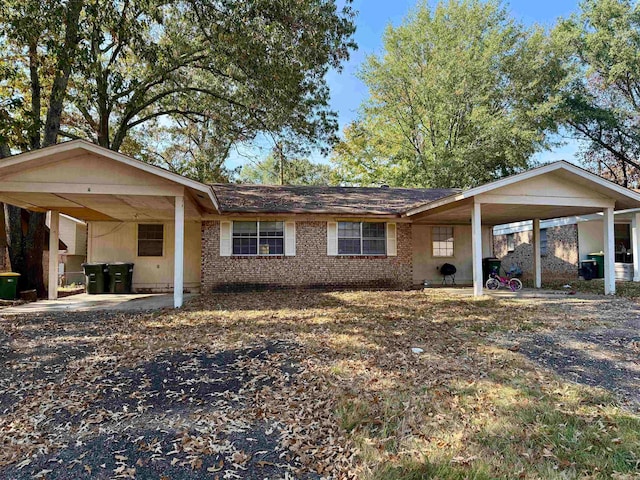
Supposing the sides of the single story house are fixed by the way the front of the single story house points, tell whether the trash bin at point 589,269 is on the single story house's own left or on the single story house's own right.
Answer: on the single story house's own left

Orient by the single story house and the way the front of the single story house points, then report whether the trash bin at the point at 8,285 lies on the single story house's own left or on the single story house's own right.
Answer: on the single story house's own right

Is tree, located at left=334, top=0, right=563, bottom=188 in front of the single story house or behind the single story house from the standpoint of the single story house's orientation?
behind

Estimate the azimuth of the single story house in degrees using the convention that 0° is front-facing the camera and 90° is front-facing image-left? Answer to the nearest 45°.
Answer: approximately 0°

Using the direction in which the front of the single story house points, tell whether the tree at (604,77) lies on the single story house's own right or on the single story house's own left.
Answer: on the single story house's own left

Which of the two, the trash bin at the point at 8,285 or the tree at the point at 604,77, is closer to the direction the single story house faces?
the trash bin

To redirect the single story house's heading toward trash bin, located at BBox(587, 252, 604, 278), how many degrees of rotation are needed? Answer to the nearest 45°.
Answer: approximately 90° to its left

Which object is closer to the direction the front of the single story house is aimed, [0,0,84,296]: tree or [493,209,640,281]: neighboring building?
the tree
